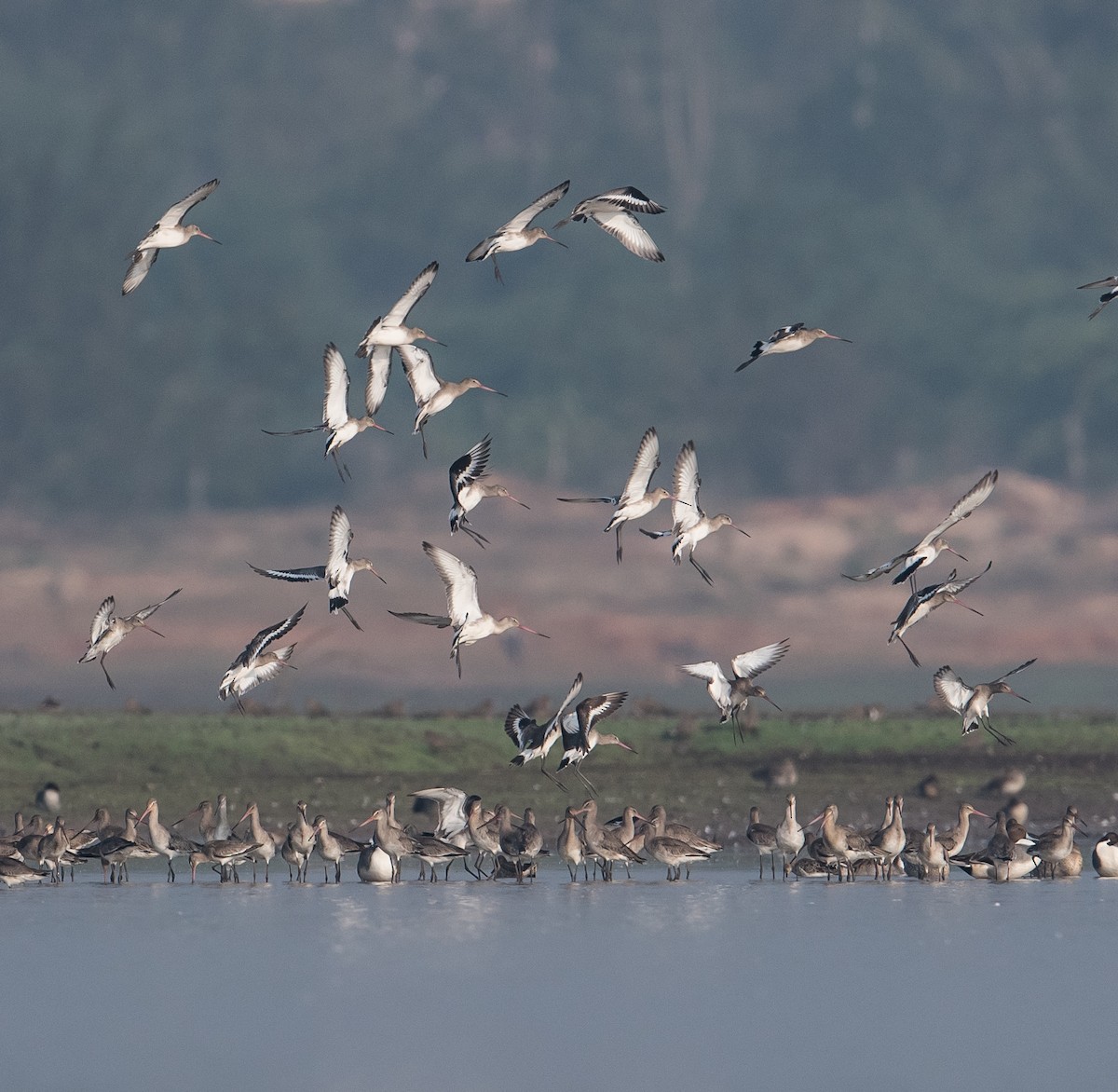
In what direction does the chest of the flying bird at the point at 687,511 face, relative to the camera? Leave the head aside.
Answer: to the viewer's right

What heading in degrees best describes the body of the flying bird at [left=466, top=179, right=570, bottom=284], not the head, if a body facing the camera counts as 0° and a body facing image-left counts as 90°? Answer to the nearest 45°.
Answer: approximately 270°

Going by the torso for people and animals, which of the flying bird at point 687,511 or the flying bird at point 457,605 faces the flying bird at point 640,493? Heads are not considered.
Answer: the flying bird at point 457,605

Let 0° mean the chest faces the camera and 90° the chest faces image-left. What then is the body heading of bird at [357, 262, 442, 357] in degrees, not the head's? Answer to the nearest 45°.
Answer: approximately 270°

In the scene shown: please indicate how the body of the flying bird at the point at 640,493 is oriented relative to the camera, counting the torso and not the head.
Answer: to the viewer's right

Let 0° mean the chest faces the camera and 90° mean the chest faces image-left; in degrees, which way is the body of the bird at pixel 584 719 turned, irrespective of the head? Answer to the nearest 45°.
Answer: approximately 270°

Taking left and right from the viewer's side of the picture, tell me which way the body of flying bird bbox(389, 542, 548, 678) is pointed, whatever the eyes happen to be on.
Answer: facing to the right of the viewer

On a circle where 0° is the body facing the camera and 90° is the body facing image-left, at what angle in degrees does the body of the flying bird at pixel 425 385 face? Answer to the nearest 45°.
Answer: approximately 270°

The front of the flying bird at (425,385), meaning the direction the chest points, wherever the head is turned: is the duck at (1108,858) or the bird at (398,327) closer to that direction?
the duck

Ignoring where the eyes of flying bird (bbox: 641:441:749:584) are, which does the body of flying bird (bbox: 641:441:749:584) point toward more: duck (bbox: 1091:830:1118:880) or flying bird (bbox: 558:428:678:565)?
the duck

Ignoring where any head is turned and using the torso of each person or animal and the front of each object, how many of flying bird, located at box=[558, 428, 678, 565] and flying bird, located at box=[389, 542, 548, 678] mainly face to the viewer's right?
2
